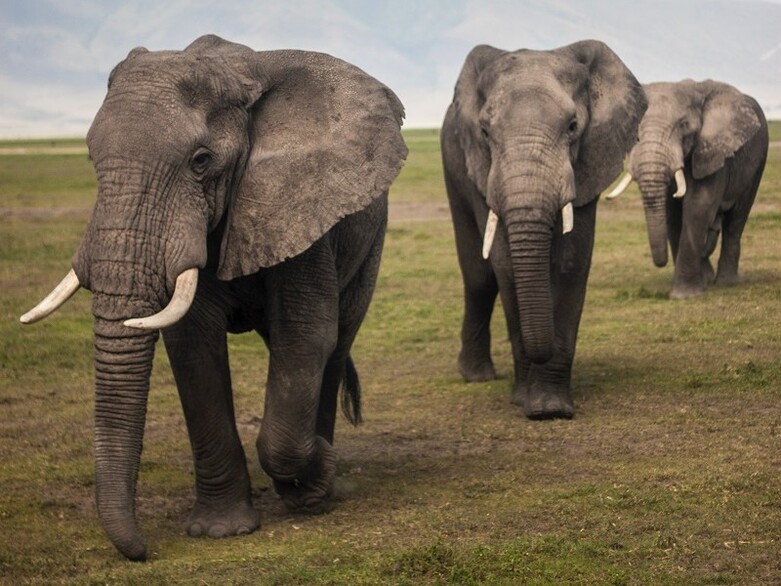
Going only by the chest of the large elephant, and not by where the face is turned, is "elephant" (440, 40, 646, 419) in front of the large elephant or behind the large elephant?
behind

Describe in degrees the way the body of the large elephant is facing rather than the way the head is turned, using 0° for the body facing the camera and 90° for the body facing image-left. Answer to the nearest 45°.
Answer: approximately 45°

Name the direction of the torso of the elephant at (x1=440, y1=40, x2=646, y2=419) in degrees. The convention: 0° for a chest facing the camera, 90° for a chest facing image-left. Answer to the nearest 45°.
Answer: approximately 0°
